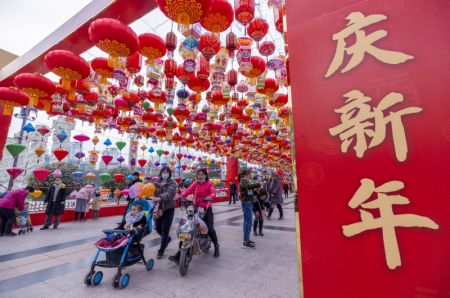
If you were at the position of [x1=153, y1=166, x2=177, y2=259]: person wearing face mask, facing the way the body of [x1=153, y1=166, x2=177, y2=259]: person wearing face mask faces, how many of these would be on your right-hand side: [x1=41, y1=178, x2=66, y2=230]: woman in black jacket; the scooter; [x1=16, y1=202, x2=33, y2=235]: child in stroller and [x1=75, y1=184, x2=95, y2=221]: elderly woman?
3

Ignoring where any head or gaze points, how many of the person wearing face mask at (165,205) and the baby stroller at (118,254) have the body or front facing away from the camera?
0

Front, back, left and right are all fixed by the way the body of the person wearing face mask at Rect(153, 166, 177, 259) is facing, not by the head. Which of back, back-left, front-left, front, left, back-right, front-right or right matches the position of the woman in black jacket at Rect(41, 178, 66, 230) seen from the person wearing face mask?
right

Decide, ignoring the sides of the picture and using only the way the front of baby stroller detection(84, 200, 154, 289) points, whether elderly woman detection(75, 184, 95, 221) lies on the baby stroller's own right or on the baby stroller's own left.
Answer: on the baby stroller's own right

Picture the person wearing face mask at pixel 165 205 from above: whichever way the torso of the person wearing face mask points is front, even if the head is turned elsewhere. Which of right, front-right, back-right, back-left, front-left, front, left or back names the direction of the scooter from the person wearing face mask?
left

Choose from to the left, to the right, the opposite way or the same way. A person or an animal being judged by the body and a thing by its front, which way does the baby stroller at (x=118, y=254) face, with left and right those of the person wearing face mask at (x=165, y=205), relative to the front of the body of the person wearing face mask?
the same way

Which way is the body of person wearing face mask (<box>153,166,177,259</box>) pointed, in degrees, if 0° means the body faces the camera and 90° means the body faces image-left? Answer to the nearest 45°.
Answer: approximately 45°
